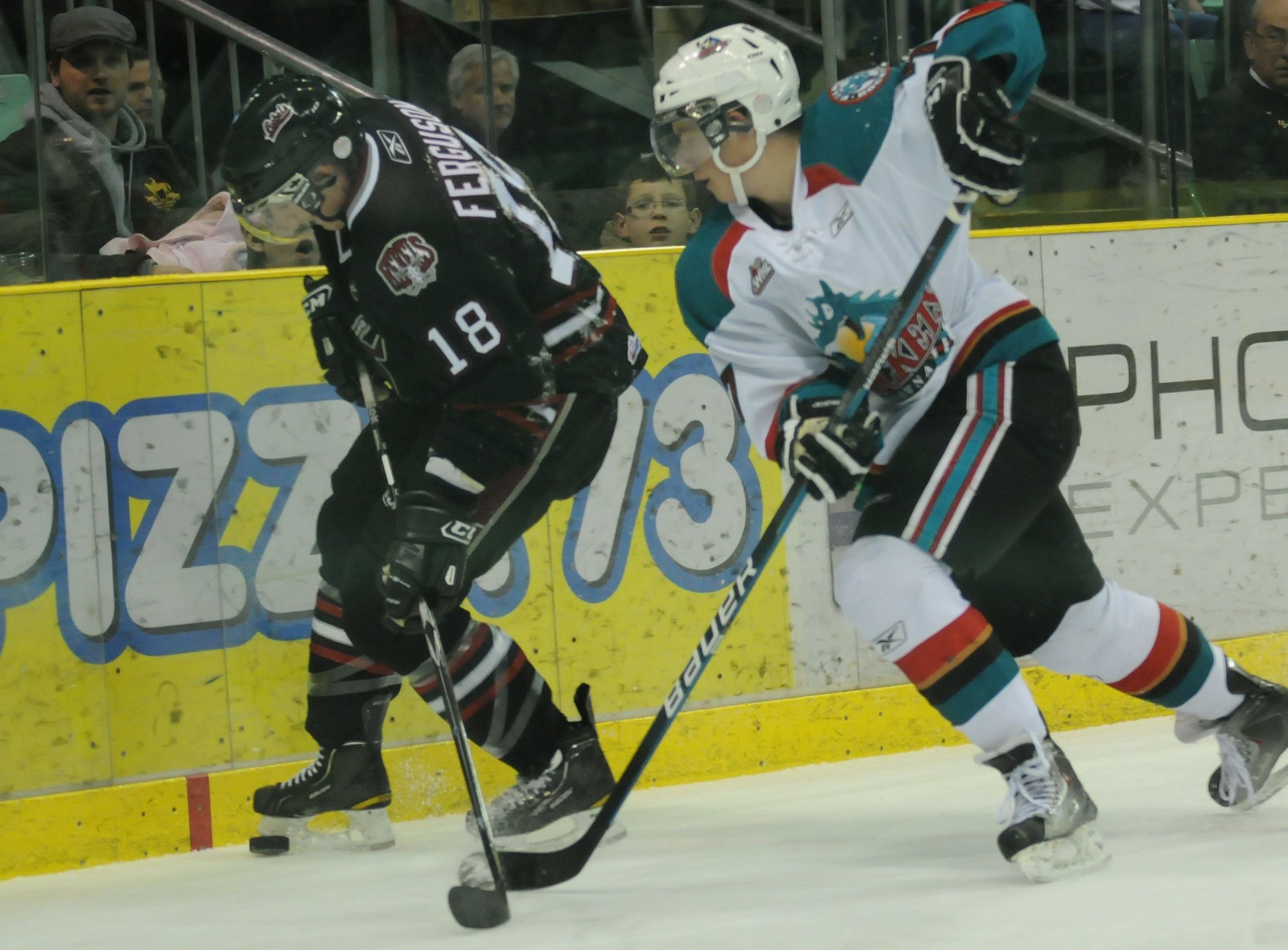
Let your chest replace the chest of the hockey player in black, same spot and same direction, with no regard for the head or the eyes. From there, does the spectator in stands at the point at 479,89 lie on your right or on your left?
on your right

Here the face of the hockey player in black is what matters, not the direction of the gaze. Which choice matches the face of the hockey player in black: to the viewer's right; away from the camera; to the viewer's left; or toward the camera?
to the viewer's left

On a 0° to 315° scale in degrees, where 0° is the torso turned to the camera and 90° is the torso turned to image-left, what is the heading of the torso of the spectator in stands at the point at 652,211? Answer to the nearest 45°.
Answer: approximately 0°

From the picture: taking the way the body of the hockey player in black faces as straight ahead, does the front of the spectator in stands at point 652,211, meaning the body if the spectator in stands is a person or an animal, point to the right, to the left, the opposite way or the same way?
to the left

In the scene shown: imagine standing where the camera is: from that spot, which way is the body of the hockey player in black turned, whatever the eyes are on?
to the viewer's left

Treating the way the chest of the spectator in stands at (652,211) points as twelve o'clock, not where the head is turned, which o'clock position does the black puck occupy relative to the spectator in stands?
The black puck is roughly at 1 o'clock from the spectator in stands.

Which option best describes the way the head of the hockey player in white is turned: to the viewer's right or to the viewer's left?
to the viewer's left

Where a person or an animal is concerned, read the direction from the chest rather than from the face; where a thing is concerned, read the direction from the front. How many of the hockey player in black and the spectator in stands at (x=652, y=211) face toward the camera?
1
